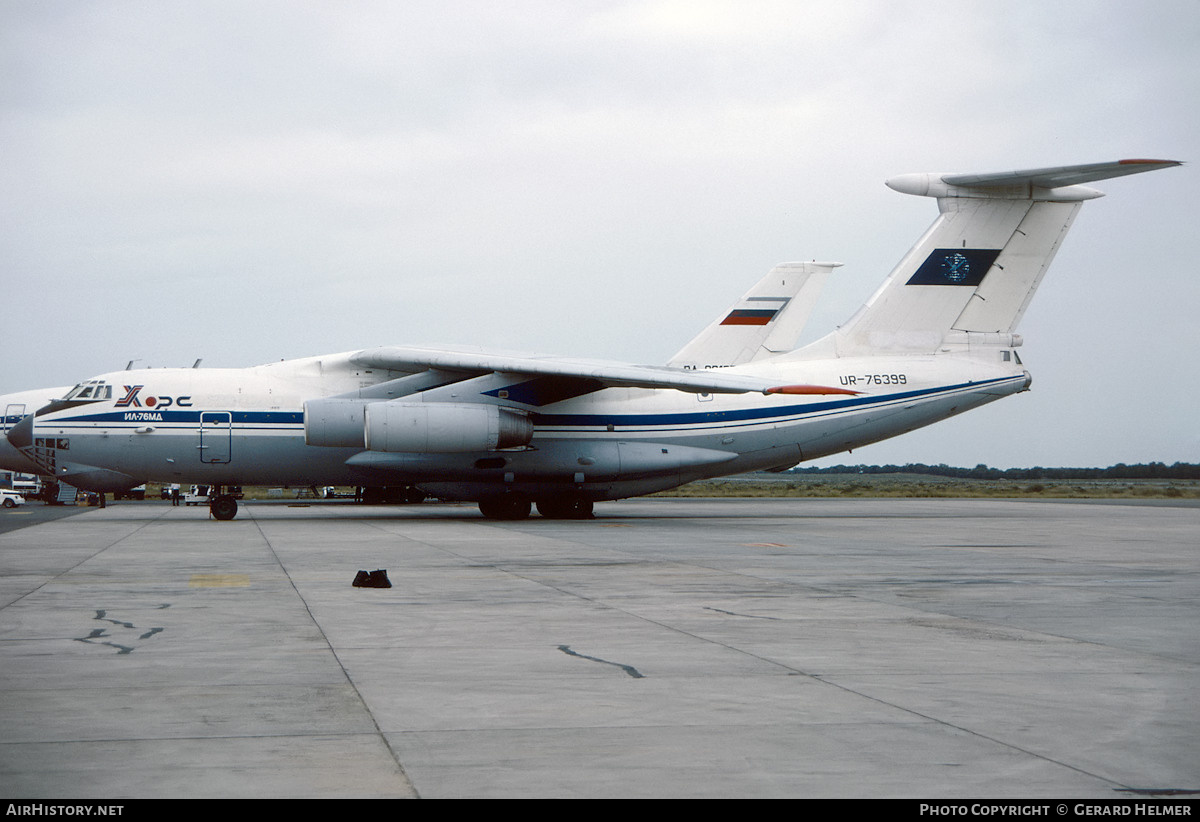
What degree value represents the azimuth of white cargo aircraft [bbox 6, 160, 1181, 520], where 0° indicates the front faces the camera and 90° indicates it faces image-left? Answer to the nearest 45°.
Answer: approximately 90°
